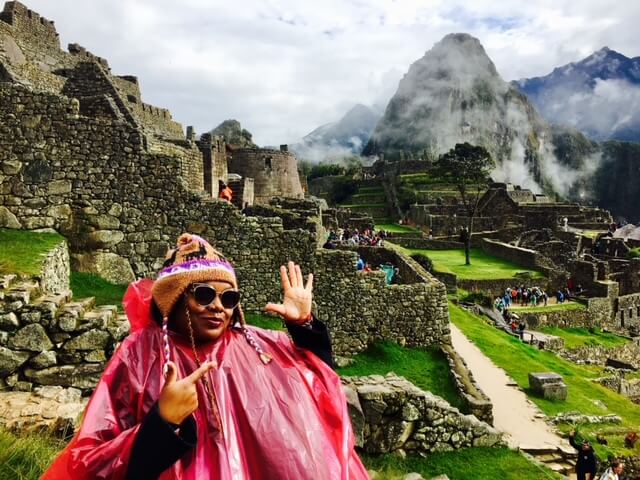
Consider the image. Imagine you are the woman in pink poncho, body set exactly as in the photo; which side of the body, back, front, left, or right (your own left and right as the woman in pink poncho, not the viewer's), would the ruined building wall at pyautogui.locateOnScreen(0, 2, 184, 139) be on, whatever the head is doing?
back

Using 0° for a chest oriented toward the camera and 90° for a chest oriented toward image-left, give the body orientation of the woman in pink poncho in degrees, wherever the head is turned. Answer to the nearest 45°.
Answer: approximately 0°

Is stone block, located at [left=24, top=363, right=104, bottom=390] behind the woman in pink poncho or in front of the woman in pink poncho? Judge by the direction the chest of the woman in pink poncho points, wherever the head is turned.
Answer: behind

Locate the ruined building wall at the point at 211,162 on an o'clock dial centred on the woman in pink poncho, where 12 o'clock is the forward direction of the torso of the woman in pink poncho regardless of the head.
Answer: The ruined building wall is roughly at 6 o'clock from the woman in pink poncho.

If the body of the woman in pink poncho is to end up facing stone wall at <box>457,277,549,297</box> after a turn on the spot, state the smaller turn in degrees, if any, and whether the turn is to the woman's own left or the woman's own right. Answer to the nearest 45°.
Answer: approximately 135° to the woman's own left

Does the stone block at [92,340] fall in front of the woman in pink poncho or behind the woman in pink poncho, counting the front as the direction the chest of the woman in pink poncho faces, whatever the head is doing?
behind

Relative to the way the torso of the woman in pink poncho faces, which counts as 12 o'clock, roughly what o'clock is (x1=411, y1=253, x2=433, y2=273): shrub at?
The shrub is roughly at 7 o'clock from the woman in pink poncho.

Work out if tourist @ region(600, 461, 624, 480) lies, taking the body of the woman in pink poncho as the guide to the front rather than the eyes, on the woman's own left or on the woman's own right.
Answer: on the woman's own left

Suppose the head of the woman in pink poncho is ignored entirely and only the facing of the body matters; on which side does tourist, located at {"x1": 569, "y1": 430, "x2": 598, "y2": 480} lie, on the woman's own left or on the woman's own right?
on the woman's own left

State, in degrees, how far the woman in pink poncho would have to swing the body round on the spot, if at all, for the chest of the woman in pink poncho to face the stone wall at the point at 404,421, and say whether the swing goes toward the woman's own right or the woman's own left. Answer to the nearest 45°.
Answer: approximately 135° to the woman's own left

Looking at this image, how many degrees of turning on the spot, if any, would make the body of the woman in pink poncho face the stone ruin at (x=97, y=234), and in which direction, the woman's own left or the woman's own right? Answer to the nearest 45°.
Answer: approximately 180°

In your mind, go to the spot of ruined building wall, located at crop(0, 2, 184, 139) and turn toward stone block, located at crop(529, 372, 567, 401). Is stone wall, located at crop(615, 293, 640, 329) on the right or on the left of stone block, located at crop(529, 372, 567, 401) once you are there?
left
